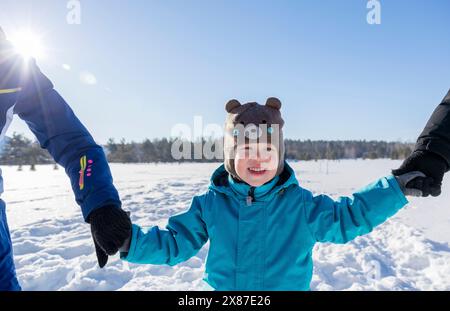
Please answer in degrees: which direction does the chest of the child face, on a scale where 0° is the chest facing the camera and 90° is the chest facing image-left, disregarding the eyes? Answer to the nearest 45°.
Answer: approximately 0°
